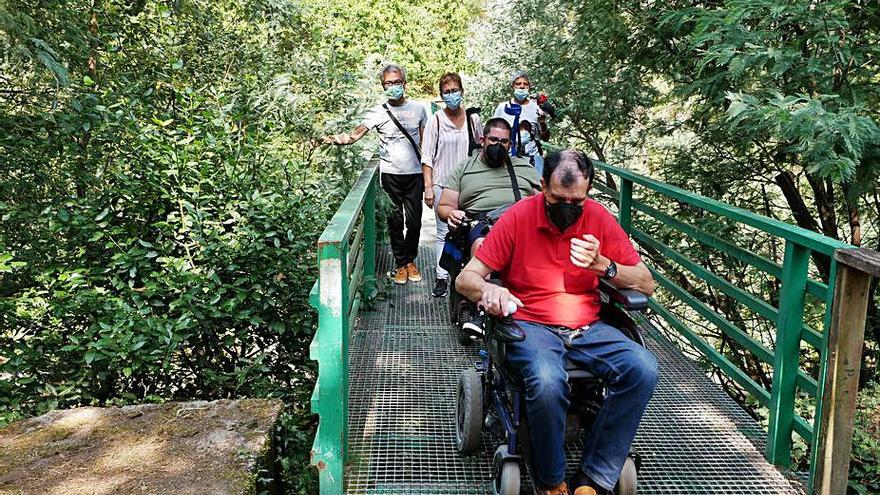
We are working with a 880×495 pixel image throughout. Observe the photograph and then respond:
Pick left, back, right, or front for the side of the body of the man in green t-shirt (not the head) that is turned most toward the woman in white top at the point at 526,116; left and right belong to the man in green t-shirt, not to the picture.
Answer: back

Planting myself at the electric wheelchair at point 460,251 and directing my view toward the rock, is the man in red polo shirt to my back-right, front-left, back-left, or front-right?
front-left

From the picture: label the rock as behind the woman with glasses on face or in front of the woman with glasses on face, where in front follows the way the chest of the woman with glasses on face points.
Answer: in front

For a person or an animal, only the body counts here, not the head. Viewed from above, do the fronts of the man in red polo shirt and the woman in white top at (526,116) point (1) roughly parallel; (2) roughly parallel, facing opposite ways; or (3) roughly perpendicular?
roughly parallel

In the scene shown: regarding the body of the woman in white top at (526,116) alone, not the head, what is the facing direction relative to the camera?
toward the camera

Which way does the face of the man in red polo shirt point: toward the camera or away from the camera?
toward the camera

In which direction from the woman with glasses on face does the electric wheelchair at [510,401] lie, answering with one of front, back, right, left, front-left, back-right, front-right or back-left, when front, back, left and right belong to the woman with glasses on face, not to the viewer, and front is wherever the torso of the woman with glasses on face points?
front

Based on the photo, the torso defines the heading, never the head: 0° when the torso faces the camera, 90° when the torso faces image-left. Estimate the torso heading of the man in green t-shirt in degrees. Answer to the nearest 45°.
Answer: approximately 0°

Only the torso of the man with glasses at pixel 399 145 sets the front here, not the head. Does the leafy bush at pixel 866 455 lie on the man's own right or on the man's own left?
on the man's own left

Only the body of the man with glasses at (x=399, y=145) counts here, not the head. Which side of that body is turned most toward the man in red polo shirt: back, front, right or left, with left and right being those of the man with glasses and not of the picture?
front

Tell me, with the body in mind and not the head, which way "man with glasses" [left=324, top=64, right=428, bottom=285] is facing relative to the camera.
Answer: toward the camera

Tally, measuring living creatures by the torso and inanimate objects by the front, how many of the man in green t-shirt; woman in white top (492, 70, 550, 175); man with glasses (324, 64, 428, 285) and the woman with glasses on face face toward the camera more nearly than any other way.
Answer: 4
